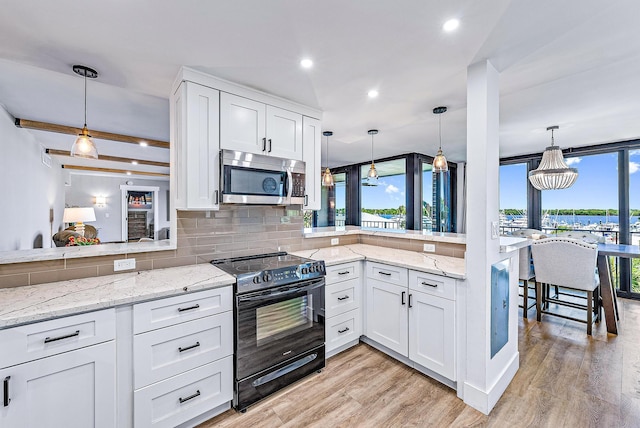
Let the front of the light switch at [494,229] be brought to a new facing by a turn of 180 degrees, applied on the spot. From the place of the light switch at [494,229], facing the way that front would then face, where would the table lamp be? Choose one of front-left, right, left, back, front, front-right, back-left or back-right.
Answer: front-left

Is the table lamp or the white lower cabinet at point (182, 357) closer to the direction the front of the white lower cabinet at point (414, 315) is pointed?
the white lower cabinet

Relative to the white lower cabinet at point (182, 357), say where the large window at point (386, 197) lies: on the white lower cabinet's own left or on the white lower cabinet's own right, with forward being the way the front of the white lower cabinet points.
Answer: on the white lower cabinet's own left

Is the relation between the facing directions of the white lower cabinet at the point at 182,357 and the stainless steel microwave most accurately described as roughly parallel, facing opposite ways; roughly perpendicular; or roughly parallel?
roughly parallel

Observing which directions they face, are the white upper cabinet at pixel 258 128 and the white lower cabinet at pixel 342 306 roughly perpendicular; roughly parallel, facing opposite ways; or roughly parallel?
roughly parallel

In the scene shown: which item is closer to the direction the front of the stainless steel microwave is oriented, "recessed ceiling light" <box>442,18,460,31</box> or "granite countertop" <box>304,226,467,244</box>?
the recessed ceiling light

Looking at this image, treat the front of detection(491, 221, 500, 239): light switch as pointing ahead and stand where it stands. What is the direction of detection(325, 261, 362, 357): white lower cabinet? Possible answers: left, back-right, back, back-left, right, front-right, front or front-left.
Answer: back-right

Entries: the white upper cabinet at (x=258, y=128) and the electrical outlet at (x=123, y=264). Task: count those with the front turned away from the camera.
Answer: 0

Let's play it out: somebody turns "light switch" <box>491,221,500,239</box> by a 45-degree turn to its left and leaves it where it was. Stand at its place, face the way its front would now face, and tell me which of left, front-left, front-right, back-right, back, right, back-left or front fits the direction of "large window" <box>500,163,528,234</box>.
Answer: left

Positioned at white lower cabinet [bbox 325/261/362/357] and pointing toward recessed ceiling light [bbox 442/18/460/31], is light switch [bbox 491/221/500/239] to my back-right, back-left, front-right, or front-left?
front-left

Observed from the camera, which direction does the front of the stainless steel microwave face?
facing the viewer and to the right of the viewer

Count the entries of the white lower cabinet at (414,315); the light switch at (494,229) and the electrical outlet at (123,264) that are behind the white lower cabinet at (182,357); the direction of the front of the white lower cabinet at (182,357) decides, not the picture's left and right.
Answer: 1
